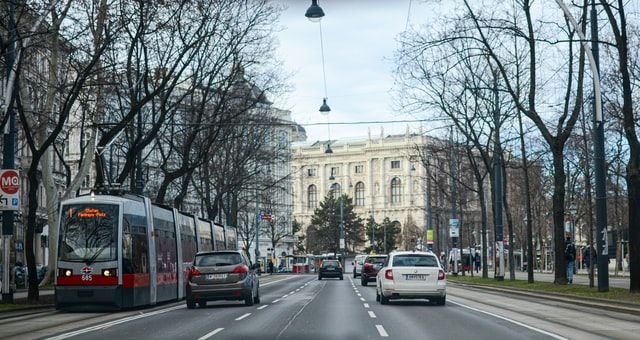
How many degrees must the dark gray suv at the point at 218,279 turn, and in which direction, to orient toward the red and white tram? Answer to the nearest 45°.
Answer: approximately 90° to its left

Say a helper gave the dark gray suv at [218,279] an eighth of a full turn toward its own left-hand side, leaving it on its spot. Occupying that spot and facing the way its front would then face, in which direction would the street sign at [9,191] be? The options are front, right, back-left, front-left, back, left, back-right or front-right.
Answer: front-left

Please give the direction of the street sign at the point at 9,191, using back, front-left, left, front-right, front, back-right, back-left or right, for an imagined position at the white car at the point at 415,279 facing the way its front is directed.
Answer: left

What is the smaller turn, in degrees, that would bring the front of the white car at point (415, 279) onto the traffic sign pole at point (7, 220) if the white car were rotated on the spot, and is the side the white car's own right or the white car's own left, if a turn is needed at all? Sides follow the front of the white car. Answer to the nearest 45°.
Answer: approximately 90° to the white car's own left

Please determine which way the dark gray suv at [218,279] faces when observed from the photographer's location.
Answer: facing away from the viewer

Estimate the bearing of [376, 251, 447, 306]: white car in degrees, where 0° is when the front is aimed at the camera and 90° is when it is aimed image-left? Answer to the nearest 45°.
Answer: approximately 180°

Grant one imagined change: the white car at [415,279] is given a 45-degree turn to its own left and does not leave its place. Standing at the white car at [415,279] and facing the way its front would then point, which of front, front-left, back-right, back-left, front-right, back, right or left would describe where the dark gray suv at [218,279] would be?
front-left
